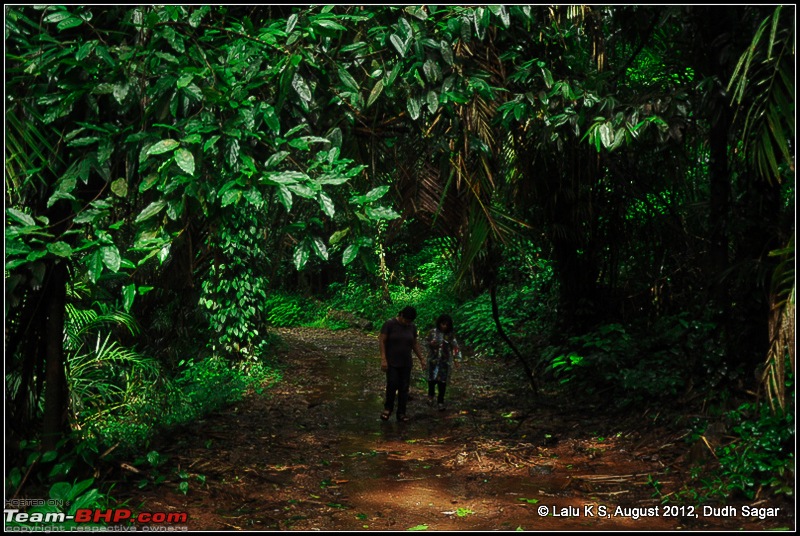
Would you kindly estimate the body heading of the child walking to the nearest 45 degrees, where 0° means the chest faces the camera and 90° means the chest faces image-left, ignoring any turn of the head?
approximately 0°

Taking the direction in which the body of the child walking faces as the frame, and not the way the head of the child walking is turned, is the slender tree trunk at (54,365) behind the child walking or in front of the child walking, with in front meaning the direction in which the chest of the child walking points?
in front
